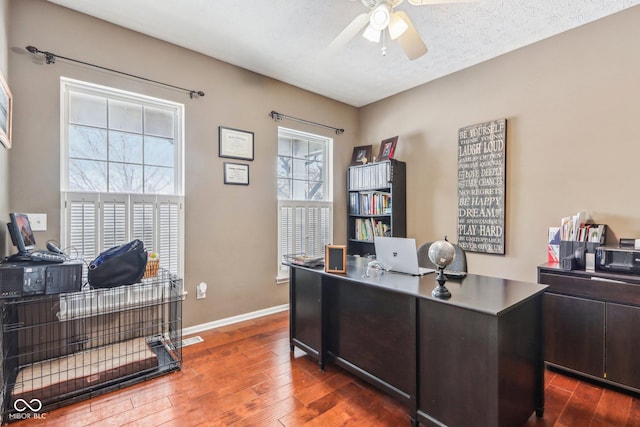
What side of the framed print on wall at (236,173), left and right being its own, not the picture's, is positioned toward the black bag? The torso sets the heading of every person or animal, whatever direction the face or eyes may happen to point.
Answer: right

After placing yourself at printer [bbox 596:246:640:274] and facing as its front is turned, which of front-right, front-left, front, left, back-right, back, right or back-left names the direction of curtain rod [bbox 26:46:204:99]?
front-right

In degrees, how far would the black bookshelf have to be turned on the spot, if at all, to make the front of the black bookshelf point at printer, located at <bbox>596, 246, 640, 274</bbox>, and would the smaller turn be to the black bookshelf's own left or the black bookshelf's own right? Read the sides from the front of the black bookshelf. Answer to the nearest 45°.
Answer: approximately 90° to the black bookshelf's own left

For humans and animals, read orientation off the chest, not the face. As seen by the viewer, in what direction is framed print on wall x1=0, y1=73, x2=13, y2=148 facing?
to the viewer's right

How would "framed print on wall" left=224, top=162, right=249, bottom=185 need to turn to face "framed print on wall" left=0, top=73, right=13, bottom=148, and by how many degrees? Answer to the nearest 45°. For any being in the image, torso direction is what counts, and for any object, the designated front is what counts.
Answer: approximately 90° to its right

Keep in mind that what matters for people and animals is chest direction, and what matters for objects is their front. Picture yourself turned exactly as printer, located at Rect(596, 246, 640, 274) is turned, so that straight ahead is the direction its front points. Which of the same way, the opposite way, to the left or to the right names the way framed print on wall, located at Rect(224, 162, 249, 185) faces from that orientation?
to the left

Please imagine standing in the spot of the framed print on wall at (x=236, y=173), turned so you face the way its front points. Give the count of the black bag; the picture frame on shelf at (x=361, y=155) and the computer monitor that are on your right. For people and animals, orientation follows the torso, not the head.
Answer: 2

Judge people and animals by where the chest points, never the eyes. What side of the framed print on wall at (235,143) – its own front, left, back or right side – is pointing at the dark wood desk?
front

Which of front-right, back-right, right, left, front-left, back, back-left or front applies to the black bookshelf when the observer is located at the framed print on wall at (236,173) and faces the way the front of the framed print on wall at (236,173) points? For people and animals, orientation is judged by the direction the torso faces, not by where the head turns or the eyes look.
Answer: front-left

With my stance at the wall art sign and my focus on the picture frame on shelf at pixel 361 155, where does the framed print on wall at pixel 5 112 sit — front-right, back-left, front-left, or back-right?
front-left

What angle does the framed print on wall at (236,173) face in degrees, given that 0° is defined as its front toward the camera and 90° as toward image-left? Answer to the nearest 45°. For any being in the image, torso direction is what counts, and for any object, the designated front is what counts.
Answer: approximately 315°

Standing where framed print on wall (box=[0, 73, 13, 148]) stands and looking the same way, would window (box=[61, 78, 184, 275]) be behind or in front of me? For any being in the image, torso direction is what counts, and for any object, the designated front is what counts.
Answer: in front

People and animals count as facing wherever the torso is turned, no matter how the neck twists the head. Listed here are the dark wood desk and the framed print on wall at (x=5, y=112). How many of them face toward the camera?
0

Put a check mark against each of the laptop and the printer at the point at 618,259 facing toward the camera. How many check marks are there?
1

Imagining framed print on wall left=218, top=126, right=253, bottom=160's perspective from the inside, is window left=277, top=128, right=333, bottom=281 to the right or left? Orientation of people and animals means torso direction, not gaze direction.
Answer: on its left

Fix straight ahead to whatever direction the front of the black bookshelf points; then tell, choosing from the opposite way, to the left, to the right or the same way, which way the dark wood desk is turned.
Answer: the opposite way

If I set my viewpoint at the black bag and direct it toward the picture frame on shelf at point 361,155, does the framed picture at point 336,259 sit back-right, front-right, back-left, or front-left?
front-right

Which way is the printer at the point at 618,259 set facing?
toward the camera

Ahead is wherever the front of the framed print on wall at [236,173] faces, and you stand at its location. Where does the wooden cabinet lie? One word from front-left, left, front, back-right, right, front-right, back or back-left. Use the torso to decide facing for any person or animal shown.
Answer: front
